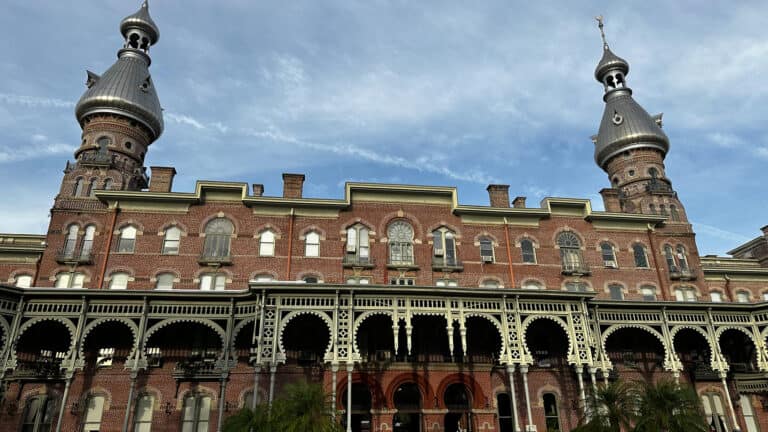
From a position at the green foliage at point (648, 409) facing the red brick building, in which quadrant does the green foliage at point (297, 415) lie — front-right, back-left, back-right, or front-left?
front-left

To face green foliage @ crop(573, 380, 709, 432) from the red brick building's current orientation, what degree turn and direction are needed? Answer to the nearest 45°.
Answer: approximately 45° to its left

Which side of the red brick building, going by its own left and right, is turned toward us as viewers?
front

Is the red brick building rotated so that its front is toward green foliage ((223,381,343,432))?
yes
